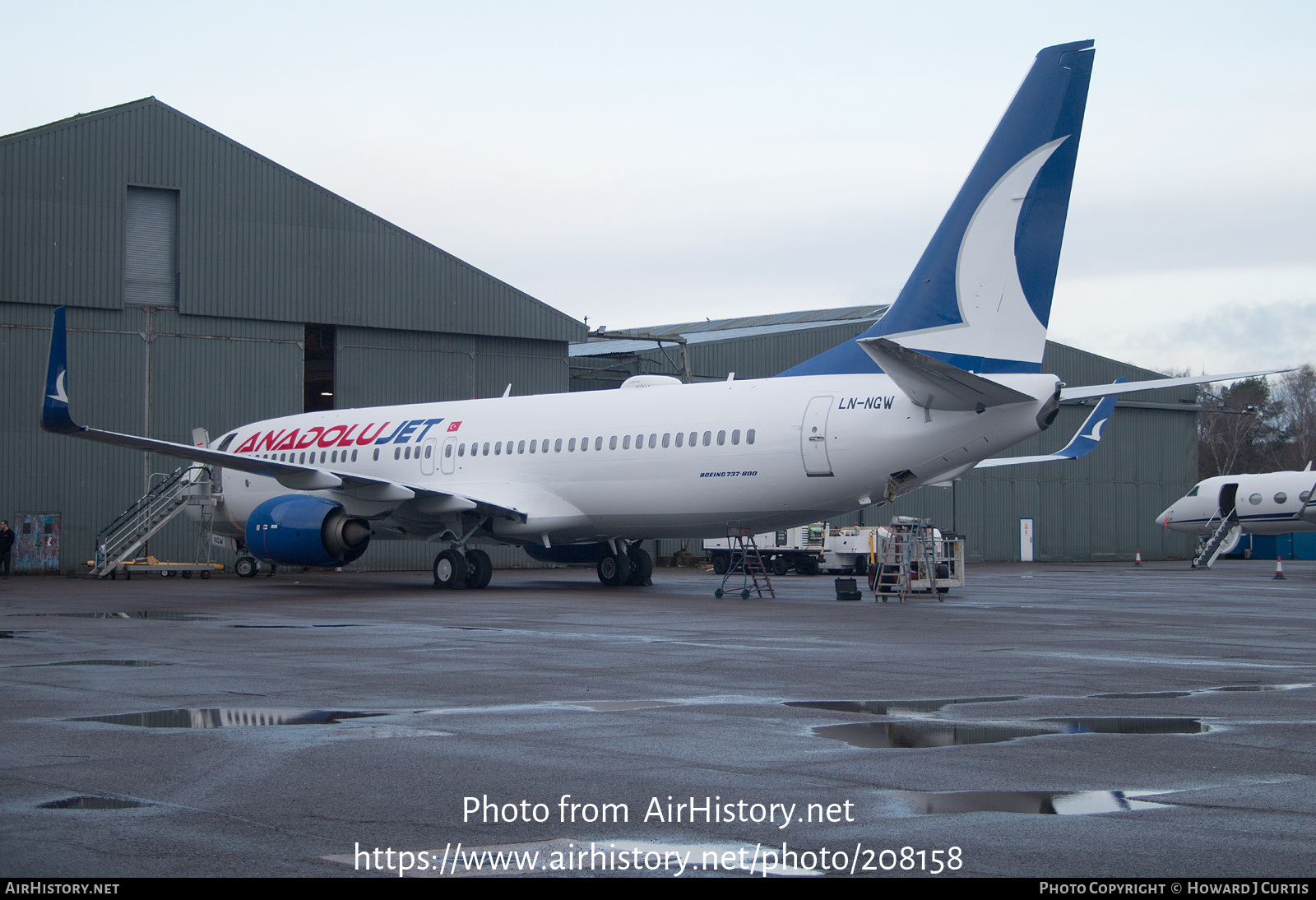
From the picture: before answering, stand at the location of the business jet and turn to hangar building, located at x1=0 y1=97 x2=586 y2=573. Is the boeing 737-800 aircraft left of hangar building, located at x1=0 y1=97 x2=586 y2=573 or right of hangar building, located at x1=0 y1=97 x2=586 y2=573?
left

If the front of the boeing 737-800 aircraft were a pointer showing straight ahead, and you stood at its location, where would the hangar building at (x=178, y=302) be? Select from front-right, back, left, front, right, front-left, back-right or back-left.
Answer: front

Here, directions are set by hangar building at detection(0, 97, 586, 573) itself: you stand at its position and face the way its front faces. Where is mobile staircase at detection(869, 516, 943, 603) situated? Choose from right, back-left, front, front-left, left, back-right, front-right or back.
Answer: front-left

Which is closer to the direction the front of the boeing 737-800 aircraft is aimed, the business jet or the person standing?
the person standing

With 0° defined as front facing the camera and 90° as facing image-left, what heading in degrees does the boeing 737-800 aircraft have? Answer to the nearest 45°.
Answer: approximately 135°

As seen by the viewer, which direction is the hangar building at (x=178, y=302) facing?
toward the camera

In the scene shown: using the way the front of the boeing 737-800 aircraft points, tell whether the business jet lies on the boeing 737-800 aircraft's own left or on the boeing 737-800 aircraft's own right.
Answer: on the boeing 737-800 aircraft's own right

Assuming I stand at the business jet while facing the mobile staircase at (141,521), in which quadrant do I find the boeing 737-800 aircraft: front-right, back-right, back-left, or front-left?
front-left

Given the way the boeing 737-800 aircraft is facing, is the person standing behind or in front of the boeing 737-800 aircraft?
in front

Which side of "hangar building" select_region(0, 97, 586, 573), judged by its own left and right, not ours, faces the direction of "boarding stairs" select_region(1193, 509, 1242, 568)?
left

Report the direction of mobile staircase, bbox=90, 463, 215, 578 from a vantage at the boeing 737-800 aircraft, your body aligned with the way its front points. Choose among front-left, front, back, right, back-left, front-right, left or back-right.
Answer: front

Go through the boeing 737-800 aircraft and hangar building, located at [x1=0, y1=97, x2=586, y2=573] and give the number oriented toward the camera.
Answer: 1

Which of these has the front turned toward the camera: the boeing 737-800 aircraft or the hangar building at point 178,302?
the hangar building
